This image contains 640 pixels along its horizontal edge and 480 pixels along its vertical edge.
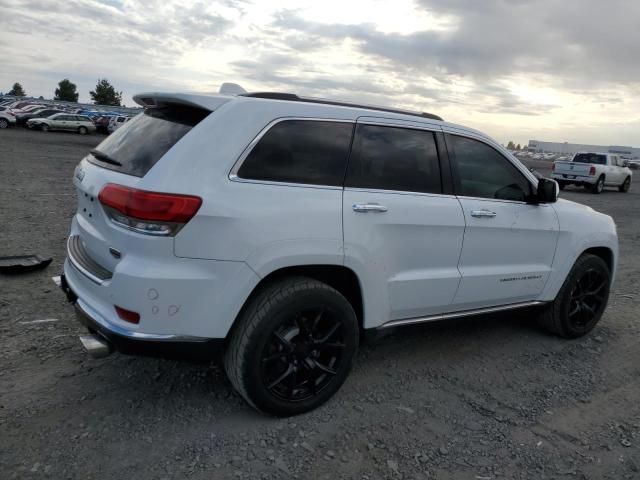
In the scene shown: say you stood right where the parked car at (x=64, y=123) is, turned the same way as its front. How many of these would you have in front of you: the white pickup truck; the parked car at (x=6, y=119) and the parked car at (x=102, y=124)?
1

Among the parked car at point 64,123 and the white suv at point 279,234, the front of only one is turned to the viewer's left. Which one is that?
the parked car

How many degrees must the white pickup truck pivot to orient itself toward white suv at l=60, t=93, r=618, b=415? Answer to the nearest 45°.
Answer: approximately 135° to its right

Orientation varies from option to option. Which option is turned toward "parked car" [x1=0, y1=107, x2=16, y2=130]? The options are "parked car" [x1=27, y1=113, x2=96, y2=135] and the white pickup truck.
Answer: "parked car" [x1=27, y1=113, x2=96, y2=135]

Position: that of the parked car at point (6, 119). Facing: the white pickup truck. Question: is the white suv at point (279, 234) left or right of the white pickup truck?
right

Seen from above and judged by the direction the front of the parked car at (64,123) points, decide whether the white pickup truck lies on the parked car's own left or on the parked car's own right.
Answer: on the parked car's own left

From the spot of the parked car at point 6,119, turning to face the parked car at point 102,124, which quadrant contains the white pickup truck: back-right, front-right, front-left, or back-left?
front-right

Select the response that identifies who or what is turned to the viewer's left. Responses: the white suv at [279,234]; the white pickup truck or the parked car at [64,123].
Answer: the parked car

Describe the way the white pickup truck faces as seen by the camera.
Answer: facing away from the viewer and to the right of the viewer

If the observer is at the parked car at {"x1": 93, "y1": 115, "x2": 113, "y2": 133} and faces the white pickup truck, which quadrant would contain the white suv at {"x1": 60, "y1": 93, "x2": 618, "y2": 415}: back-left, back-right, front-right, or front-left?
front-right

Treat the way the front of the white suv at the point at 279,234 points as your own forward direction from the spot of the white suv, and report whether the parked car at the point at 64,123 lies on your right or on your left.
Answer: on your left

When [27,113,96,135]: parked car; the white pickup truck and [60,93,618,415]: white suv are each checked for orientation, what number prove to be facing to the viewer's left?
1

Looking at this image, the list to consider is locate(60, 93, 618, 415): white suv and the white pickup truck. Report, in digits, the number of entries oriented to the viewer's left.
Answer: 0

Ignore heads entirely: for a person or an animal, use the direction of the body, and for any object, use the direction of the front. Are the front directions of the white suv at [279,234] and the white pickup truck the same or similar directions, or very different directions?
same or similar directions

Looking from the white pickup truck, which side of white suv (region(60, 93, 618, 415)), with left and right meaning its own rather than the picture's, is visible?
front

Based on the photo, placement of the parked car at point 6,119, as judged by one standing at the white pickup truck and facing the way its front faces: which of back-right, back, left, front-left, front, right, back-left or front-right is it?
back-left

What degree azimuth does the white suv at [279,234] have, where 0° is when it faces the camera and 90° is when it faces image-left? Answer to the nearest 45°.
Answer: approximately 225°

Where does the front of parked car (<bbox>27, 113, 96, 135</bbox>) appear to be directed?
to the viewer's left

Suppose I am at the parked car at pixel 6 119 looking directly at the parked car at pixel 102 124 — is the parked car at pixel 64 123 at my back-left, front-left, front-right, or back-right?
front-right
